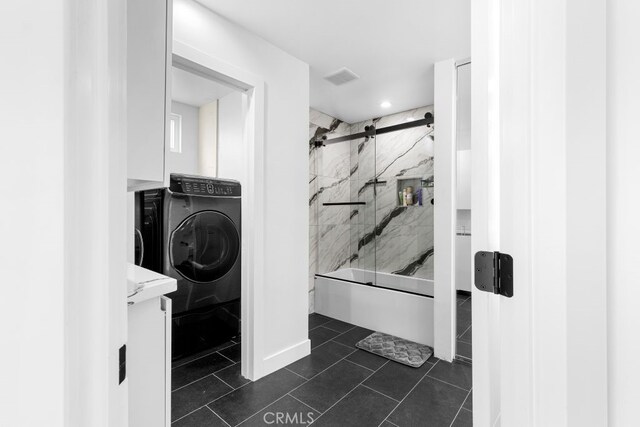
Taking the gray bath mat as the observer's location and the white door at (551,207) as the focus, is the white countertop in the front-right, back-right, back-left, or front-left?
front-right

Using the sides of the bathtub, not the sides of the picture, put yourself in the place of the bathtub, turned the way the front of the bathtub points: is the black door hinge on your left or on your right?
on your left

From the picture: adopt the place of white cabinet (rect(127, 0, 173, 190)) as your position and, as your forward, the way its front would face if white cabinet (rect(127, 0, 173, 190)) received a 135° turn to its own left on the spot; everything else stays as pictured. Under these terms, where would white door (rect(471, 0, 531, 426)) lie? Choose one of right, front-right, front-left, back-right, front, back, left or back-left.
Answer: back

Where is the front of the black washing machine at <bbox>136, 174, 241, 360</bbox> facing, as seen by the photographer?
facing the viewer and to the right of the viewer

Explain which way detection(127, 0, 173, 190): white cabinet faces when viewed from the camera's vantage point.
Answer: facing to the right of the viewer

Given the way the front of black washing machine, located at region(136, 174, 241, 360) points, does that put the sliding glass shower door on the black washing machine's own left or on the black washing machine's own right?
on the black washing machine's own left

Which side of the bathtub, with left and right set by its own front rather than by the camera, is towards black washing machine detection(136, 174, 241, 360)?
front

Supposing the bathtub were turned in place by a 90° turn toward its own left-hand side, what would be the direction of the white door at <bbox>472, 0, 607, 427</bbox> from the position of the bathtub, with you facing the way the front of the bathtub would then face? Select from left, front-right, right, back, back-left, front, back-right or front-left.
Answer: front-right

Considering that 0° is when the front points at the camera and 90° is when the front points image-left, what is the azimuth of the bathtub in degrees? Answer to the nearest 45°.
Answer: approximately 45°

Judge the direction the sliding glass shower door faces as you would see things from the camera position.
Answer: facing the viewer and to the left of the viewer

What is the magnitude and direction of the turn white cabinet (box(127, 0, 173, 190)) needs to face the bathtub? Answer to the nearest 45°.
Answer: approximately 45° to its left
